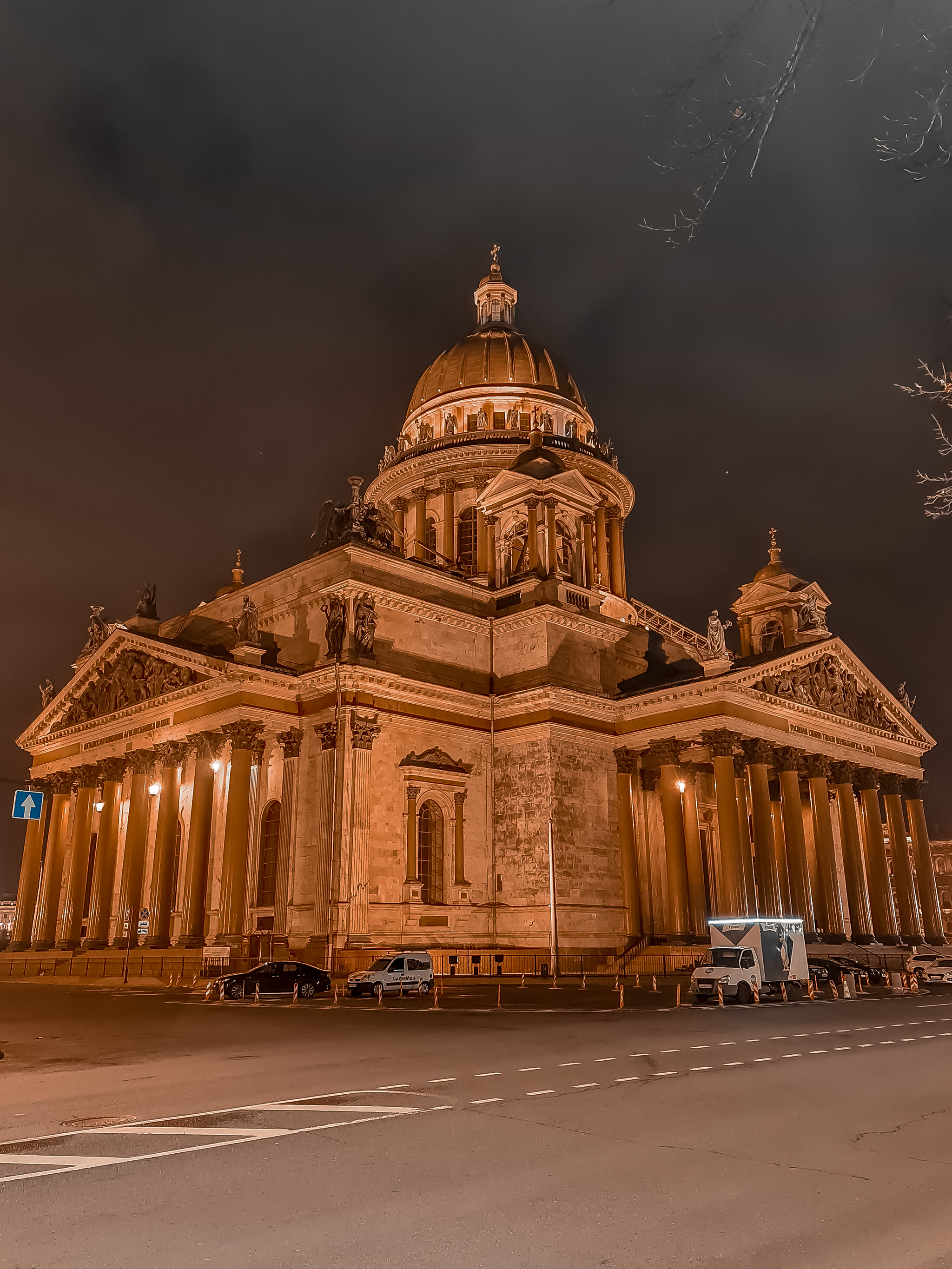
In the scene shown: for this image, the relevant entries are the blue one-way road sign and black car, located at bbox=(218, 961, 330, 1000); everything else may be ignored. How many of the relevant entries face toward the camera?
1

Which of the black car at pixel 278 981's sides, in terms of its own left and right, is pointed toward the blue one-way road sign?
front

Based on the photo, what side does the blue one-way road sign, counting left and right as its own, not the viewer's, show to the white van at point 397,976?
left

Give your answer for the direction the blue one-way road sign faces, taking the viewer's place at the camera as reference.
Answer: facing the viewer

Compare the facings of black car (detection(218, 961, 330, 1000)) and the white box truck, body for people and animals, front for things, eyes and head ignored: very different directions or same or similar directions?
same or similar directions

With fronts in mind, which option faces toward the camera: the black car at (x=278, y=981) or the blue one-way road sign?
the blue one-way road sign

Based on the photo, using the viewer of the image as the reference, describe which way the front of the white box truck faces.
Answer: facing the viewer and to the left of the viewer

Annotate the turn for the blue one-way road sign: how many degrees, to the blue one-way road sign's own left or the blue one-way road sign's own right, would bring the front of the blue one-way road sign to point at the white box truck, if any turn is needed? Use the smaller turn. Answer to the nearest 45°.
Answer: approximately 90° to the blue one-way road sign's own left

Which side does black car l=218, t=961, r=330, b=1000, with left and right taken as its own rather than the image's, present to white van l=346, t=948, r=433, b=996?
back

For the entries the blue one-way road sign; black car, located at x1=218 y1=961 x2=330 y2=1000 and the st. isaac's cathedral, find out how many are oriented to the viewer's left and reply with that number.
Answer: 1

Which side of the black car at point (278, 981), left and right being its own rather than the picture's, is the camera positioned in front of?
left

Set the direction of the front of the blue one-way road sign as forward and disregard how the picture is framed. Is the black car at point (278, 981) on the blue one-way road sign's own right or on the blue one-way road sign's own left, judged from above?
on the blue one-way road sign's own left

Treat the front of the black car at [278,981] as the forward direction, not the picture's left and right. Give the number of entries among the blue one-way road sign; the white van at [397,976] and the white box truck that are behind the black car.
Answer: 2

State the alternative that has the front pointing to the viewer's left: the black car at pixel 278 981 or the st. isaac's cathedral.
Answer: the black car
